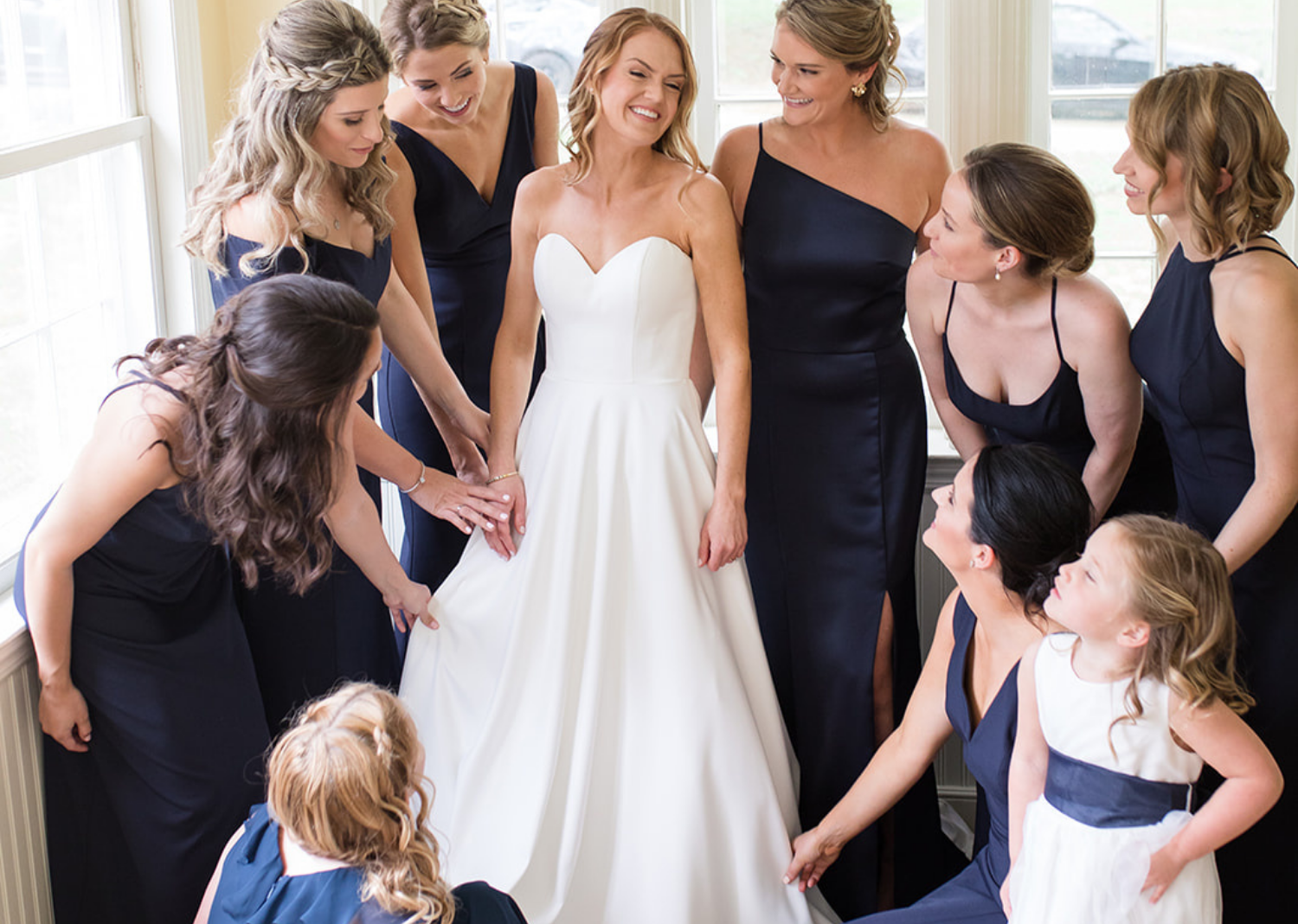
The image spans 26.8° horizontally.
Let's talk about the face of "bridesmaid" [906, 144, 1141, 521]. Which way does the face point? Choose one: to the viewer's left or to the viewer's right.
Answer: to the viewer's left

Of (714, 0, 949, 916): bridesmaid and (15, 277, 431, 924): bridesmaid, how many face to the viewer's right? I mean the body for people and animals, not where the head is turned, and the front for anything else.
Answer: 1

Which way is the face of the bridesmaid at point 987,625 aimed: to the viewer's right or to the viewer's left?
to the viewer's left

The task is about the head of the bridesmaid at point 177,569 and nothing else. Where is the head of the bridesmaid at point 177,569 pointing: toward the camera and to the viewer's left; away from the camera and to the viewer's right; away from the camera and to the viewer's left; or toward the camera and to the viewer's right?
away from the camera and to the viewer's right

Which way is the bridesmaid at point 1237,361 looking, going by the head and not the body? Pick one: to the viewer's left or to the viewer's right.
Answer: to the viewer's left

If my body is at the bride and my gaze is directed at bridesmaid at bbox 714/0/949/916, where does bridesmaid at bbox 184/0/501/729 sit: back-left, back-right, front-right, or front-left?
back-left

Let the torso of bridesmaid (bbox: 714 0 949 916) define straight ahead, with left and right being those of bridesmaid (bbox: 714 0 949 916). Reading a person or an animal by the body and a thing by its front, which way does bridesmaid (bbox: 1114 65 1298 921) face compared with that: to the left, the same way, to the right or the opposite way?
to the right

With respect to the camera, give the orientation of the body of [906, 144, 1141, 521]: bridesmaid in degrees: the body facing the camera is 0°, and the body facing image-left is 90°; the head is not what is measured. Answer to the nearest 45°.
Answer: approximately 45°

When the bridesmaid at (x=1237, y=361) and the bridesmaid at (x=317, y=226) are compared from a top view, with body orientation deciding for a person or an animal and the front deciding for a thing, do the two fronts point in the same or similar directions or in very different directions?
very different directions

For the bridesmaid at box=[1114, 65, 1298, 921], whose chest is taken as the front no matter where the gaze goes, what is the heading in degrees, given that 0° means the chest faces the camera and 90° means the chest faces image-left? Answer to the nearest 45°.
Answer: approximately 90°

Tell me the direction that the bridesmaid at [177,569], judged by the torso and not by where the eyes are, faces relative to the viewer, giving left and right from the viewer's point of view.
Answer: facing to the right of the viewer
